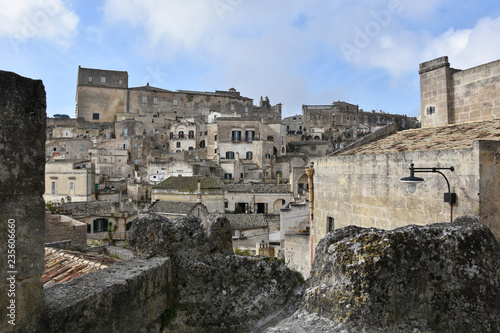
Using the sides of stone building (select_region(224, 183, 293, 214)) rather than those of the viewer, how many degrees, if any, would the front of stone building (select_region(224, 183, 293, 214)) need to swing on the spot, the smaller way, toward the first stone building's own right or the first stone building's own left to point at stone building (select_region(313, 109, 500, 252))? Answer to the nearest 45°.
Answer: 0° — it already faces it

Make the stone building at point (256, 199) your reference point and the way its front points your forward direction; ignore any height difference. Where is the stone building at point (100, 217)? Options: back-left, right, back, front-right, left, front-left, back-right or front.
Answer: front-right

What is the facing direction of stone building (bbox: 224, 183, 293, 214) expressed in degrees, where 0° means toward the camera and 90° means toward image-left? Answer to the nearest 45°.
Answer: approximately 0°

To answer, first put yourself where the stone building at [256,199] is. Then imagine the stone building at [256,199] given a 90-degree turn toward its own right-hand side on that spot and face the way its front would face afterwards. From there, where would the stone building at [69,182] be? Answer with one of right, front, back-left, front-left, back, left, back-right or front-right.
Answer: front

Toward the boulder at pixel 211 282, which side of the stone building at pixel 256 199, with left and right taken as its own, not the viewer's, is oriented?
front

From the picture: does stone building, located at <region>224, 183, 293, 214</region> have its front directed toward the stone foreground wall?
yes
